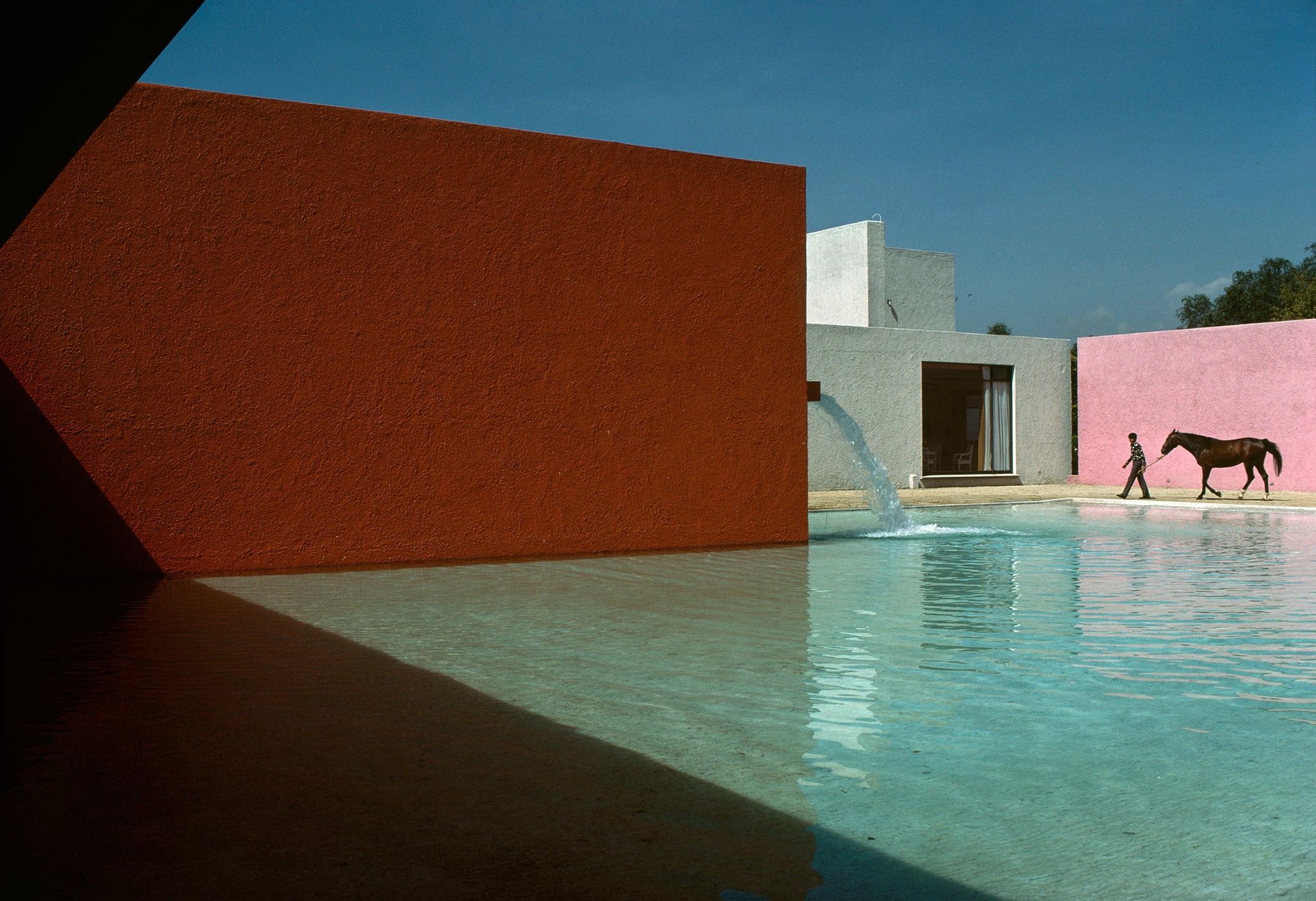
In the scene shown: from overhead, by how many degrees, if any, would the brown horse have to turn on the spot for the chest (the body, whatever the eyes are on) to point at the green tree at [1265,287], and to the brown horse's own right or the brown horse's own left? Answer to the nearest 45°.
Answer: approximately 90° to the brown horse's own right

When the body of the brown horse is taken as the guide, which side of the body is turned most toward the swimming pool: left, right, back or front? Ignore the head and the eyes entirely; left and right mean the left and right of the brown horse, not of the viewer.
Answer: left

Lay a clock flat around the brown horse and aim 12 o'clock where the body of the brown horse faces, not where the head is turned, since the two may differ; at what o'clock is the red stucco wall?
The red stucco wall is roughly at 10 o'clock from the brown horse.

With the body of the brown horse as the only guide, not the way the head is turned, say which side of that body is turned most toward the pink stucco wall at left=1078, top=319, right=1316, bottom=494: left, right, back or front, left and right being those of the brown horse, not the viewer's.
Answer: right

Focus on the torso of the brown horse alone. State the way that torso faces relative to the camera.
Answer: to the viewer's left
